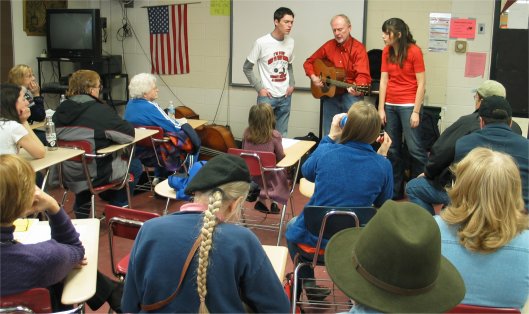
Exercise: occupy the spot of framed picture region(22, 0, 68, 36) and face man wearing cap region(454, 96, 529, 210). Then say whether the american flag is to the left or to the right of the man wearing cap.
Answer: left

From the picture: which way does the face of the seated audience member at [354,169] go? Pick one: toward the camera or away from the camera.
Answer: away from the camera

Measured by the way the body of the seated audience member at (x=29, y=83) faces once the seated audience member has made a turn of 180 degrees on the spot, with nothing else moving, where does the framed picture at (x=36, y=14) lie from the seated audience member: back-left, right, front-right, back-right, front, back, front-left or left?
right

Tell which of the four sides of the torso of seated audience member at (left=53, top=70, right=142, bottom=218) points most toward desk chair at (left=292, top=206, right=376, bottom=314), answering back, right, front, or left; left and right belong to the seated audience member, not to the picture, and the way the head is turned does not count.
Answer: right

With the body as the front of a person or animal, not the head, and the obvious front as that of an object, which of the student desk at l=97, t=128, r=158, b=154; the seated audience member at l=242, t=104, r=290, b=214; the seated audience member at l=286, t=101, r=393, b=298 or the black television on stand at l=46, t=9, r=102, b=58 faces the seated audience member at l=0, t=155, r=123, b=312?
the black television on stand

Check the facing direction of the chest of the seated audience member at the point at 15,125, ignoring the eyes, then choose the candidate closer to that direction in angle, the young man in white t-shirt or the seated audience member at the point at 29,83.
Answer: the young man in white t-shirt

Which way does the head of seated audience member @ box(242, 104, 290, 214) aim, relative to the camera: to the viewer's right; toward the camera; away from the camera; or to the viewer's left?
away from the camera

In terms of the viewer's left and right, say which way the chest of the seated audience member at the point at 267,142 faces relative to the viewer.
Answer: facing away from the viewer

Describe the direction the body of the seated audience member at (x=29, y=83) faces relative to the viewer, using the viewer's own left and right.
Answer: facing to the right of the viewer

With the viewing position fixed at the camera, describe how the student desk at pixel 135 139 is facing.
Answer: facing away from the viewer and to the right of the viewer

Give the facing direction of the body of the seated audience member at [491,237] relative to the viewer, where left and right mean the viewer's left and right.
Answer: facing away from the viewer

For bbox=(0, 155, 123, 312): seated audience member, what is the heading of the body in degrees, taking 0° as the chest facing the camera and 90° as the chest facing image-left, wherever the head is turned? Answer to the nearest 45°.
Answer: approximately 225°

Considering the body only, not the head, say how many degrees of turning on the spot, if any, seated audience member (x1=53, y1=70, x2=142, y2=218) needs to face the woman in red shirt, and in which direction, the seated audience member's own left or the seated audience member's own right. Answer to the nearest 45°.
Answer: approximately 45° to the seated audience member's own right

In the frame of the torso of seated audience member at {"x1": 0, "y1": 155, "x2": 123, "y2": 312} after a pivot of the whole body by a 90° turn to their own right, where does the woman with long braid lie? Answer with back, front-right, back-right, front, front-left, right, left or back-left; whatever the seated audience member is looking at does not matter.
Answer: front

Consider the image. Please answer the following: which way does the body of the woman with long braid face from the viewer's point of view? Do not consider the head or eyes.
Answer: away from the camera

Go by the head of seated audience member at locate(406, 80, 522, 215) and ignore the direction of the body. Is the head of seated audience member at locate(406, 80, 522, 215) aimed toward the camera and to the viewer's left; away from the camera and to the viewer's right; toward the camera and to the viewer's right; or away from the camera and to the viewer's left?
away from the camera and to the viewer's left

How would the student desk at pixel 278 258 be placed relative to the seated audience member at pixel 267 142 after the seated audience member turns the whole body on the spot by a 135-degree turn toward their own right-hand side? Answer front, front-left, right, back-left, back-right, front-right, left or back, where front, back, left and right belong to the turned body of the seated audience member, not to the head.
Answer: front-right
